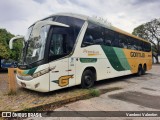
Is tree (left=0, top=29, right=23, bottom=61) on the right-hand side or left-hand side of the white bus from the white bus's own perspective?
on its right

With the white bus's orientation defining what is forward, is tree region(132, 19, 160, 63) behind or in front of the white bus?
behind

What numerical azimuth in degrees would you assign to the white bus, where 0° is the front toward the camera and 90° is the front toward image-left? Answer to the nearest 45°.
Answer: approximately 45°
